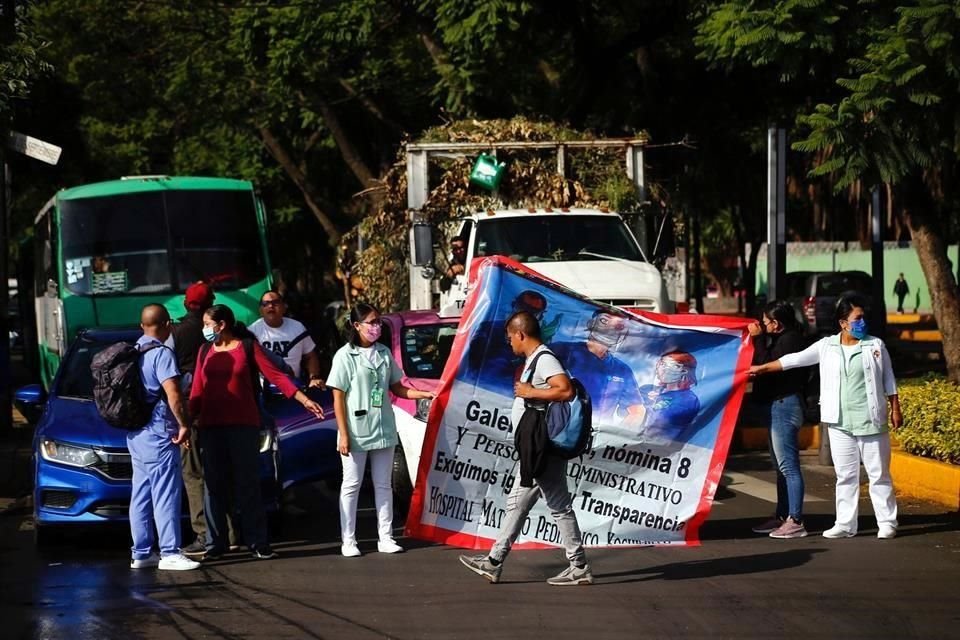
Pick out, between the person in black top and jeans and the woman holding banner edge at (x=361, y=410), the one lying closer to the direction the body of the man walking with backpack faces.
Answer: the woman holding banner edge

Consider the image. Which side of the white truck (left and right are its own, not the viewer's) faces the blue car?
right

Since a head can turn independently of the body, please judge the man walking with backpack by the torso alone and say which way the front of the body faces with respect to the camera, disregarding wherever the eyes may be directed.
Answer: to the viewer's left

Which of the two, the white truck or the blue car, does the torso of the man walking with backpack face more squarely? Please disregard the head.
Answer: the blue car

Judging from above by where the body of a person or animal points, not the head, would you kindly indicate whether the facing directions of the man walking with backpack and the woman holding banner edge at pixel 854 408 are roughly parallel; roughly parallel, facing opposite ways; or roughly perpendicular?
roughly perpendicular

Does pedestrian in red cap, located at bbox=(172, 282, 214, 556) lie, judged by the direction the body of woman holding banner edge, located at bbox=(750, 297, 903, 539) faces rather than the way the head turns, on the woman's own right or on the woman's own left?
on the woman's own right

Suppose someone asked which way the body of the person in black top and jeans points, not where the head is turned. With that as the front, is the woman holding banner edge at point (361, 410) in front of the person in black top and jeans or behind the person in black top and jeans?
in front

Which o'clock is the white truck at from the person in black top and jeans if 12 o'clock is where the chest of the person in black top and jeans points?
The white truck is roughly at 2 o'clock from the person in black top and jeans.

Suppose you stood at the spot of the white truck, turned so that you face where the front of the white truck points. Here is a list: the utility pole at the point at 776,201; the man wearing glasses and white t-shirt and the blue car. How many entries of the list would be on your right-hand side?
2

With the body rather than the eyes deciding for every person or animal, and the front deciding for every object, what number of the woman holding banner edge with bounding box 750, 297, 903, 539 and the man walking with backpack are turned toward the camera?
1

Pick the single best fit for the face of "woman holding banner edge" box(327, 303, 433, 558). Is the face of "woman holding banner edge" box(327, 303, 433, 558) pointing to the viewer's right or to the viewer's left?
to the viewer's right

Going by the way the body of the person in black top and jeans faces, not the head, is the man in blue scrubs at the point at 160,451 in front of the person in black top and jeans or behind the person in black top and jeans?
in front

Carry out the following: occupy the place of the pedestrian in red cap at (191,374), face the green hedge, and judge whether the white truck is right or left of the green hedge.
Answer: left
